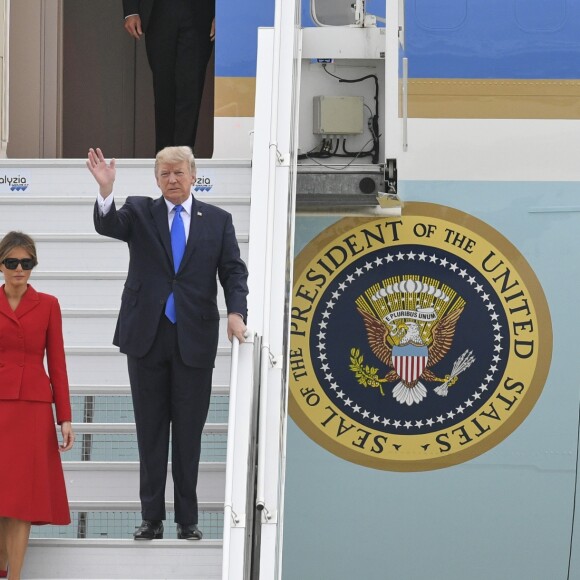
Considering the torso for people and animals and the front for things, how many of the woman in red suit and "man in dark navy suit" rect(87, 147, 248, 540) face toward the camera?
2

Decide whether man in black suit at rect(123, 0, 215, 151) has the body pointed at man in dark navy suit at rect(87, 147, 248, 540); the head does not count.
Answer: yes

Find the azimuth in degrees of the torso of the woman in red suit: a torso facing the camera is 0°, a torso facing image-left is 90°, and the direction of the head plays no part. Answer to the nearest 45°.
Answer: approximately 0°

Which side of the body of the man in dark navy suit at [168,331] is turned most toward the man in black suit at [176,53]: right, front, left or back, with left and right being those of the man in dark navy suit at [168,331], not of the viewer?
back

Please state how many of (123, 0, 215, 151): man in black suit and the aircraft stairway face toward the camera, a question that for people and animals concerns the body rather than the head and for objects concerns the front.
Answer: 2

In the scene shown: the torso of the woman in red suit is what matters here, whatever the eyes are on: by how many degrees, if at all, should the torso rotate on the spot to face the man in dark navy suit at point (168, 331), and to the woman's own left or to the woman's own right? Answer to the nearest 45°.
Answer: approximately 90° to the woman's own left
